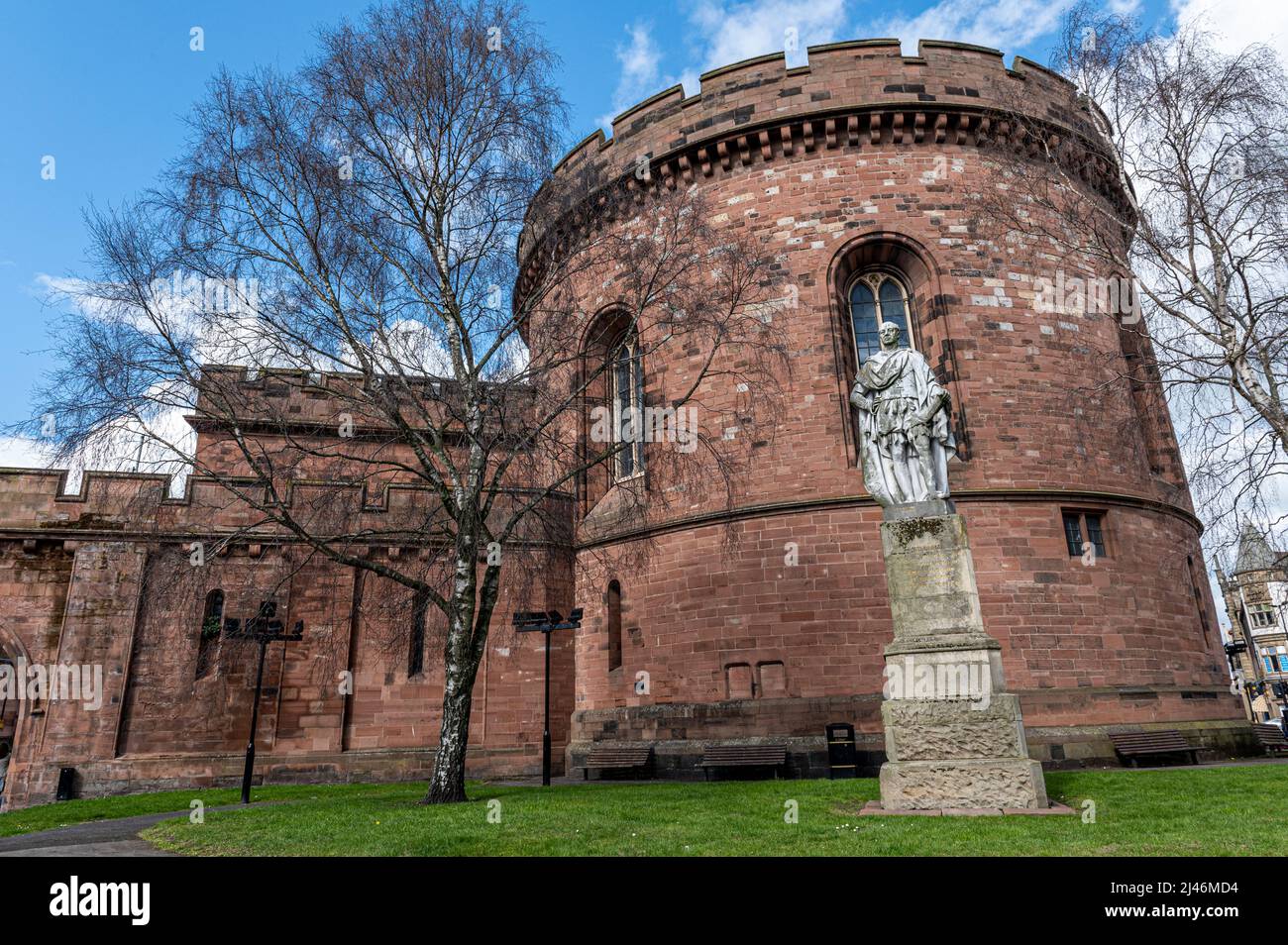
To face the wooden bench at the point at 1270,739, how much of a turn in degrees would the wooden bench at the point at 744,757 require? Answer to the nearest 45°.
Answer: approximately 90° to its left

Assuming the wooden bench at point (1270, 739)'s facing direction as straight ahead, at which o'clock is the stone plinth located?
The stone plinth is roughly at 2 o'clock from the wooden bench.

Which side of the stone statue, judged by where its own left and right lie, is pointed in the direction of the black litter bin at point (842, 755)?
back

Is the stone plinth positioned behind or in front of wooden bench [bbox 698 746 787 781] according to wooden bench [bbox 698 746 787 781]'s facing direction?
in front

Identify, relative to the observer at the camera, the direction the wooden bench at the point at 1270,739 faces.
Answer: facing the viewer and to the right of the viewer

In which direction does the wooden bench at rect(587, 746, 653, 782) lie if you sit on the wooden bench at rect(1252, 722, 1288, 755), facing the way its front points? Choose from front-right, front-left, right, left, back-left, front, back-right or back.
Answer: right

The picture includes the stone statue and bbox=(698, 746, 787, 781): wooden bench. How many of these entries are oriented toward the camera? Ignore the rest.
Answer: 2

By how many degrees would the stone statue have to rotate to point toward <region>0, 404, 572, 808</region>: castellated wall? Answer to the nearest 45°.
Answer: approximately 90° to its right

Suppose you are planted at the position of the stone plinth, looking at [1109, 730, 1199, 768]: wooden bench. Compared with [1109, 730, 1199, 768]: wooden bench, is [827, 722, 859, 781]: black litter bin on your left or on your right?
left

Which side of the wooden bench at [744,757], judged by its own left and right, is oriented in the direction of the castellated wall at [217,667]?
right

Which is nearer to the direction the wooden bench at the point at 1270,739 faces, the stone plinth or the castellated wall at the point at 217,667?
the stone plinth

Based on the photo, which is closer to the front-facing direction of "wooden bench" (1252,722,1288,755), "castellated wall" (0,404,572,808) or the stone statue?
the stone statue
